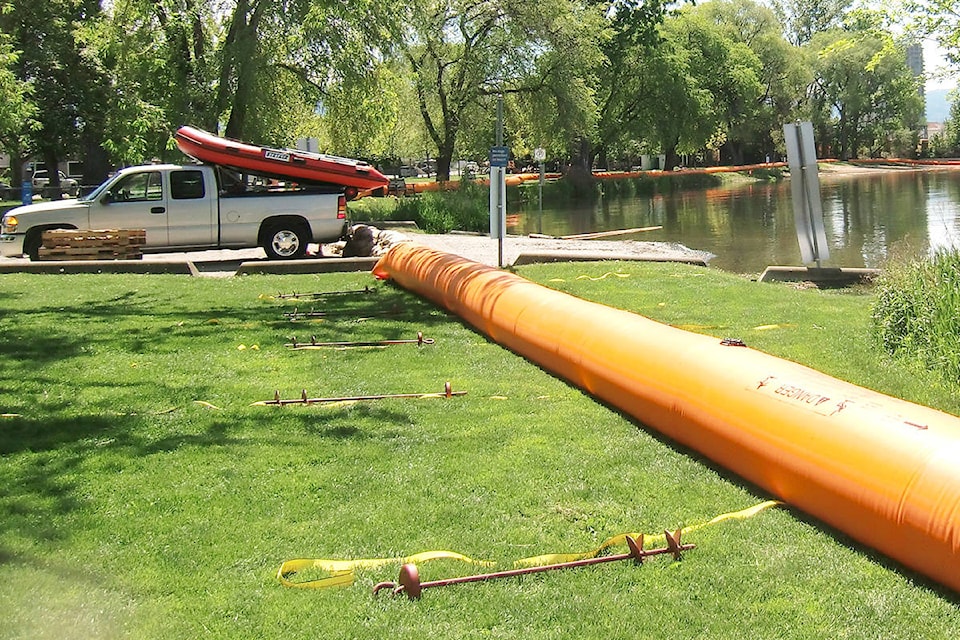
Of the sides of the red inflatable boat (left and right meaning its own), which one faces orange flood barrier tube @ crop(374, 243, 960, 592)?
left

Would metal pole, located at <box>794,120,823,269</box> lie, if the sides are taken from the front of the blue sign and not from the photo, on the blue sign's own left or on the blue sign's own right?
on the blue sign's own left

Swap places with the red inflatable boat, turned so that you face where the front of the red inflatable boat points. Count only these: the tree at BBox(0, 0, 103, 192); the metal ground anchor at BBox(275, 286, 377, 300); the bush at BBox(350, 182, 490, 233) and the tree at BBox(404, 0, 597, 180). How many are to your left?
1

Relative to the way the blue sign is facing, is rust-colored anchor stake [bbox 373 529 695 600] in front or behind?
in front

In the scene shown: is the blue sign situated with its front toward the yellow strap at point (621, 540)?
yes

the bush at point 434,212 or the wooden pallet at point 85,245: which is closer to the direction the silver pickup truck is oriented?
the wooden pallet

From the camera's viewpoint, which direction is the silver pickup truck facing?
to the viewer's left

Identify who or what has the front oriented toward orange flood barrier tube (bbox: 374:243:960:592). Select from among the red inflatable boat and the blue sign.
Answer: the blue sign

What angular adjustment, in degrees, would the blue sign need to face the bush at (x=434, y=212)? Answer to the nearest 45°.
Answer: approximately 180°

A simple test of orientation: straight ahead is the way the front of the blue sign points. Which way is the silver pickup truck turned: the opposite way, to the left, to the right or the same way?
to the right

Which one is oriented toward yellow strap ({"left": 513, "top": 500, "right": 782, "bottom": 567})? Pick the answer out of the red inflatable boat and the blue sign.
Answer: the blue sign

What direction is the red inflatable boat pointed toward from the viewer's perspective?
to the viewer's left

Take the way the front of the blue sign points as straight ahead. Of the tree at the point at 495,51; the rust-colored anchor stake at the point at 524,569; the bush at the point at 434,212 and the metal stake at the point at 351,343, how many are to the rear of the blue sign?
2

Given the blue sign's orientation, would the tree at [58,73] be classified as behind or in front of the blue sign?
behind

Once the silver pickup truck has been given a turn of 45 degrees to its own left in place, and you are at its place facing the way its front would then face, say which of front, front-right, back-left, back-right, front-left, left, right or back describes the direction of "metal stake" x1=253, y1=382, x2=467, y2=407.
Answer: front-left

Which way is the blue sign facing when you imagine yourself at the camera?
facing the viewer

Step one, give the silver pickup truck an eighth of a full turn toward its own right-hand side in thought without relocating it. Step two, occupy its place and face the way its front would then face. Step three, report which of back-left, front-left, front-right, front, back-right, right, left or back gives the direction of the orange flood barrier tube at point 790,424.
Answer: back-left

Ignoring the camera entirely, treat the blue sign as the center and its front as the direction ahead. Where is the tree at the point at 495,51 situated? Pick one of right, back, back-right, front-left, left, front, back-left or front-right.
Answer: back
